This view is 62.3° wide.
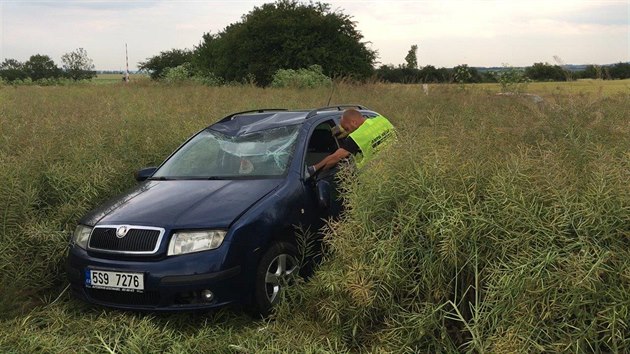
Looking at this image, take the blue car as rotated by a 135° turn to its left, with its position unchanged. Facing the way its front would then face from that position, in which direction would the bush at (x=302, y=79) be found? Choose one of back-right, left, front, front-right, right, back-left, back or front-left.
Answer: left

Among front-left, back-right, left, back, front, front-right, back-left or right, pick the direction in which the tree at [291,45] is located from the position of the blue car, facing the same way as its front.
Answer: back-right

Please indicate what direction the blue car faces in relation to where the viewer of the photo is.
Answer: facing the viewer and to the left of the viewer

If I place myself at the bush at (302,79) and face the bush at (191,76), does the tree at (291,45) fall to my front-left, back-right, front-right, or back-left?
front-right

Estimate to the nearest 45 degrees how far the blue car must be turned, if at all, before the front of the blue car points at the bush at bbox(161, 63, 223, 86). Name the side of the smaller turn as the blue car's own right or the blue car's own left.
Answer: approximately 135° to the blue car's own right

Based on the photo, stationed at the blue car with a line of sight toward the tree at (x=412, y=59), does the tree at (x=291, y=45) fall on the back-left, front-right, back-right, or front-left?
front-left

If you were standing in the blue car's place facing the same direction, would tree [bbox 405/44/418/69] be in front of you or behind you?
behind

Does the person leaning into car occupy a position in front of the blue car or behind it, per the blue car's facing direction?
behind
